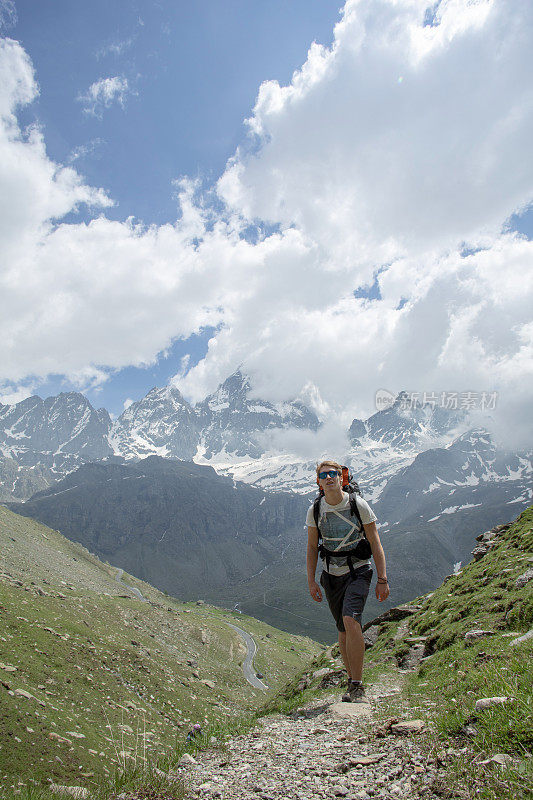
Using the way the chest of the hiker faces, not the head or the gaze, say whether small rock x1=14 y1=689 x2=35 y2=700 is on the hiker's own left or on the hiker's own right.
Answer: on the hiker's own right

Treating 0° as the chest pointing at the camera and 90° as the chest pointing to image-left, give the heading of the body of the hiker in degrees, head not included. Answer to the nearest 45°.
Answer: approximately 0°

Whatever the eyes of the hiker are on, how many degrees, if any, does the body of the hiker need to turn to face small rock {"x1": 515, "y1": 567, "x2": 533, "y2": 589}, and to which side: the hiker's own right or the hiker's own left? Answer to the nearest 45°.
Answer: approximately 135° to the hiker's own left

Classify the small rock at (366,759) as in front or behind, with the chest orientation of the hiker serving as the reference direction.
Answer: in front

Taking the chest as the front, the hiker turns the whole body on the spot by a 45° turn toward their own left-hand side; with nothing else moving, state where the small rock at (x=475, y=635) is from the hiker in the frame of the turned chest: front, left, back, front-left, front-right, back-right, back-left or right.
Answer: left

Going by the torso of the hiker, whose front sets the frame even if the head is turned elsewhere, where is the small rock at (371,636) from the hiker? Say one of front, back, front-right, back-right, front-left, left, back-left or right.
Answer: back

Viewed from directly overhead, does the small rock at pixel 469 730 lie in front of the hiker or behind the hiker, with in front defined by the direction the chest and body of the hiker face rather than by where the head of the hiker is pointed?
in front
